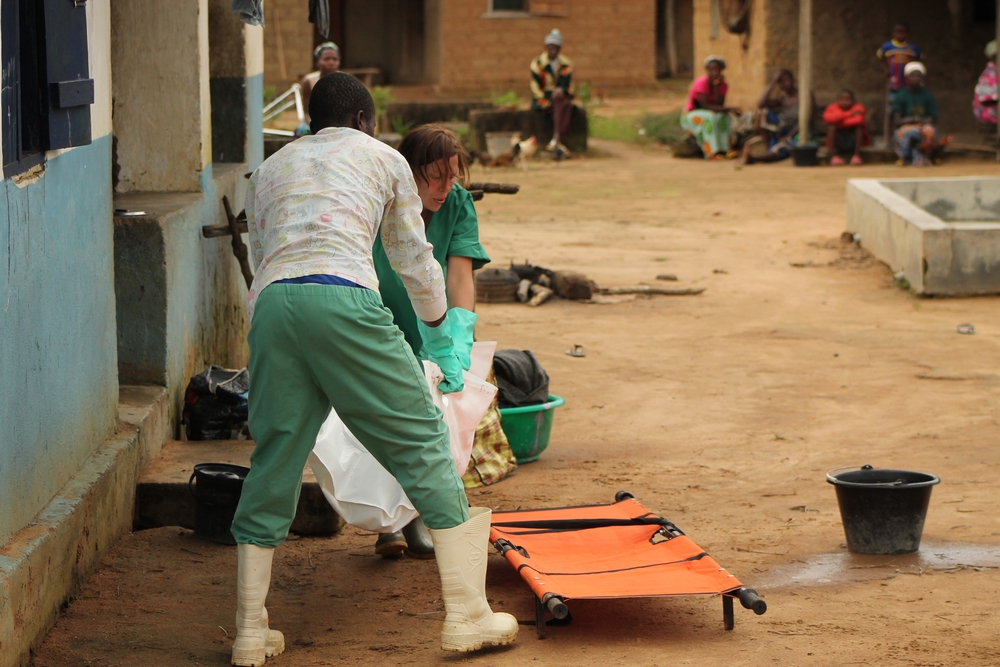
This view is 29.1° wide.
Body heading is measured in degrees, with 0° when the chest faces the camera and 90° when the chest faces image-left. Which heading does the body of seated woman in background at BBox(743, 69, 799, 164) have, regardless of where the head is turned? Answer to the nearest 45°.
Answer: approximately 45°

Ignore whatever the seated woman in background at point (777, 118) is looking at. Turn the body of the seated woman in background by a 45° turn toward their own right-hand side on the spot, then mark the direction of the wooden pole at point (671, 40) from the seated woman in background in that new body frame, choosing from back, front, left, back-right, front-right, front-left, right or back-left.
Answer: right

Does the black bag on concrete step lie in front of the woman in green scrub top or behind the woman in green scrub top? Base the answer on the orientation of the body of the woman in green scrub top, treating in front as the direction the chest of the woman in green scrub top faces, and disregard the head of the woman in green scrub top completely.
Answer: behind

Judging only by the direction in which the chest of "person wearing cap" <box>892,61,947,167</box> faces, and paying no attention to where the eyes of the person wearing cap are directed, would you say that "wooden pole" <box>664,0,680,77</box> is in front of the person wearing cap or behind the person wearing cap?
behind

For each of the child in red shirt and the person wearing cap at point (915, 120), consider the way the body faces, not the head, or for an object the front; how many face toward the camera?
2
